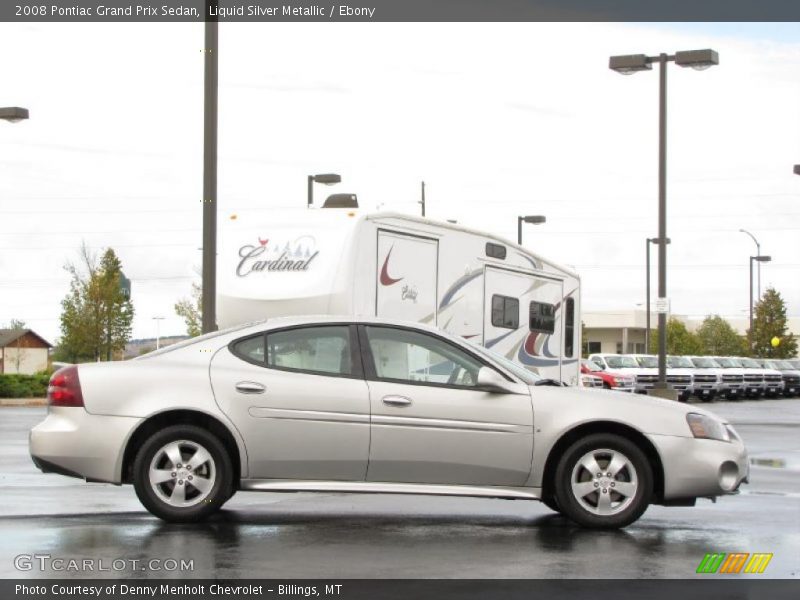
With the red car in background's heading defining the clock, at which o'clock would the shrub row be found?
The shrub row is roughly at 4 o'clock from the red car in background.

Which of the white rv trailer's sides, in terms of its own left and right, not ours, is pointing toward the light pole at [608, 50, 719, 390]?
back

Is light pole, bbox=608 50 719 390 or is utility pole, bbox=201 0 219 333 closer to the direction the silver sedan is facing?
the light pole

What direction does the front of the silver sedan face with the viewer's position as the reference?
facing to the right of the viewer

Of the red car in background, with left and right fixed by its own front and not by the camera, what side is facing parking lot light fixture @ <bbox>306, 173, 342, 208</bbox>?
right

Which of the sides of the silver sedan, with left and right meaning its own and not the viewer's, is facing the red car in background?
left

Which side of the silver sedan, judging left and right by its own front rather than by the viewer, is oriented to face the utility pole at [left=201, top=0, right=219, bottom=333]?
left

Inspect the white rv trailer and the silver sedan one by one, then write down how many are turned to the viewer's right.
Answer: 1

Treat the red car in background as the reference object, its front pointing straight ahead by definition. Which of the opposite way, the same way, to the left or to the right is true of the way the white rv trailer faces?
to the right

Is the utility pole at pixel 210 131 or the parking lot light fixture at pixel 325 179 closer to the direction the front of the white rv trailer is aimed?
the utility pole
